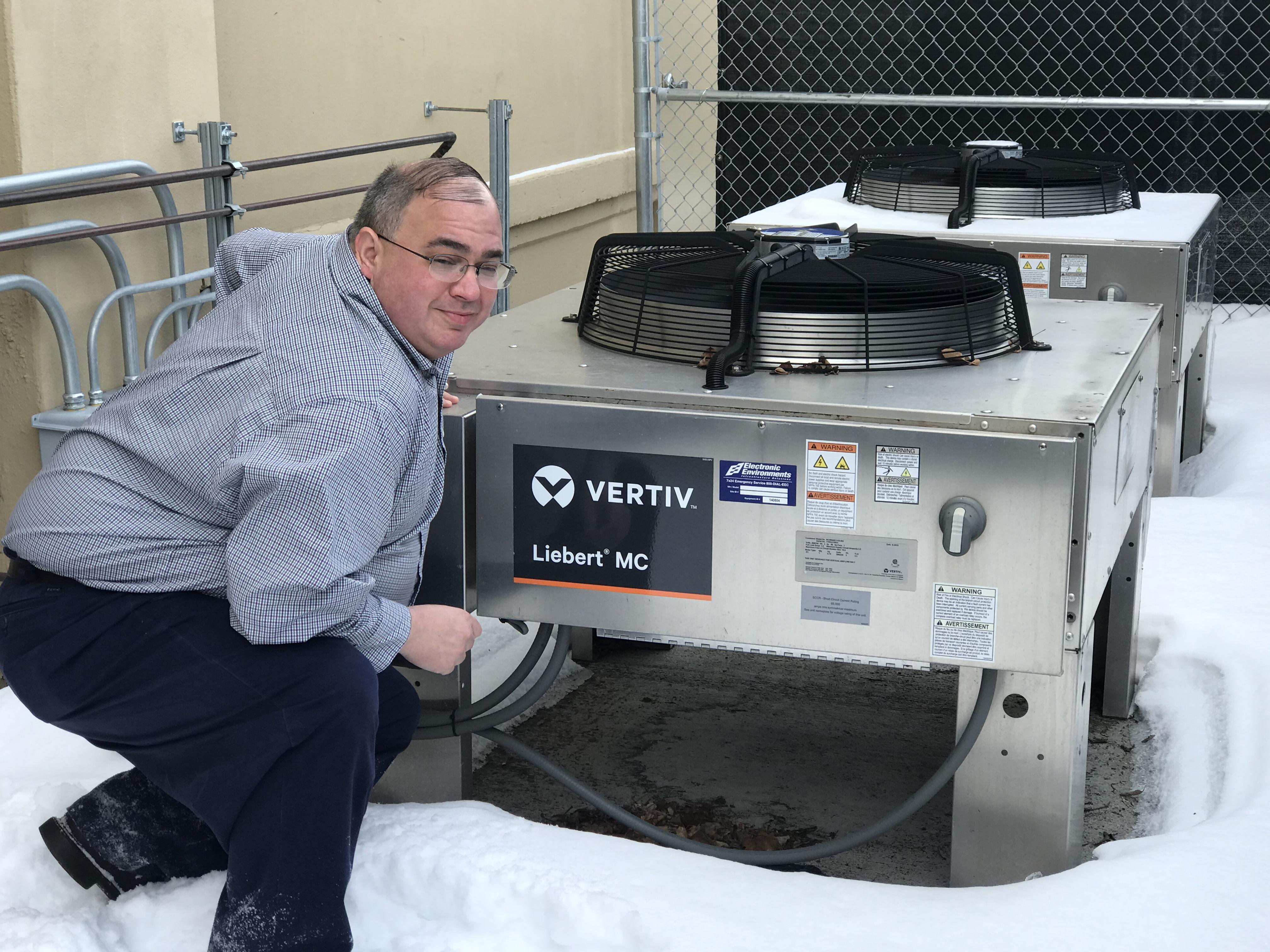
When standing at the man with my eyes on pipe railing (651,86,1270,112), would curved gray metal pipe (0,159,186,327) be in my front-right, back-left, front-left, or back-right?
front-left

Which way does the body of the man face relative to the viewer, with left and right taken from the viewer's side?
facing to the right of the viewer

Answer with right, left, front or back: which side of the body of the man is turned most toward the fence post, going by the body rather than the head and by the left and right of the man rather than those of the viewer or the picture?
left

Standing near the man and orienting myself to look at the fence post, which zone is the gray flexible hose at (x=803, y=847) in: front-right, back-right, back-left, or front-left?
front-right

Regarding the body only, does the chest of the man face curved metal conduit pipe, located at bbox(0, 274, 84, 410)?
no

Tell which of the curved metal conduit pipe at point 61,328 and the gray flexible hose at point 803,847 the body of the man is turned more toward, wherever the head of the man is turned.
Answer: the gray flexible hose

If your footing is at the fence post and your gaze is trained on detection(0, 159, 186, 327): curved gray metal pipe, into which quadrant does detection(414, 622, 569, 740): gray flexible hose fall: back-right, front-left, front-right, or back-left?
front-left

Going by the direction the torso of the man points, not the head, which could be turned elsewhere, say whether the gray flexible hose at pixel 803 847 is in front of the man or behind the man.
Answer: in front

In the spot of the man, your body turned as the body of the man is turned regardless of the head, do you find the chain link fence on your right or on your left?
on your left

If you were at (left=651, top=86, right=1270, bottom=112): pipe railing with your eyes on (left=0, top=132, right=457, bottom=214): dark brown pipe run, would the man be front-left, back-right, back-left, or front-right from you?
front-left

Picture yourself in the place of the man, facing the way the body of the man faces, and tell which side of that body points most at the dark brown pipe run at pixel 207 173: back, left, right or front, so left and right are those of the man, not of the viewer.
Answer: left
